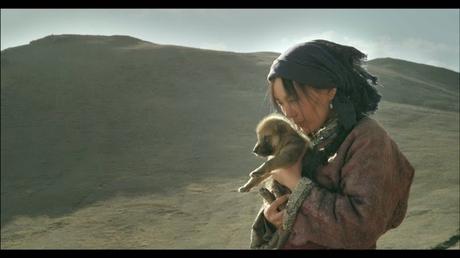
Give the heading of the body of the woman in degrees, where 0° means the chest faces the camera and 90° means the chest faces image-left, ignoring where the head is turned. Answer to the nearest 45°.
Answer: approximately 90°

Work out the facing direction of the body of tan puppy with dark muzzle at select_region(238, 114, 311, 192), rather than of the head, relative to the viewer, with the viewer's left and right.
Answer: facing to the left of the viewer
